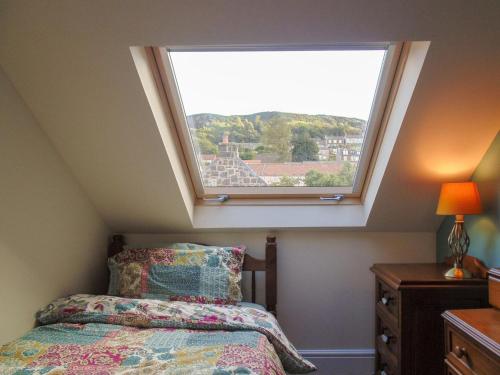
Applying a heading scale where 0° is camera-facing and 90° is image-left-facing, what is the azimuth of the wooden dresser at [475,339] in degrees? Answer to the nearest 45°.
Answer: approximately 45°

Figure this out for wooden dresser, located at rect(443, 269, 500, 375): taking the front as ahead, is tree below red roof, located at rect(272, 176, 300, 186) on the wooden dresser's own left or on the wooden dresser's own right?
on the wooden dresser's own right

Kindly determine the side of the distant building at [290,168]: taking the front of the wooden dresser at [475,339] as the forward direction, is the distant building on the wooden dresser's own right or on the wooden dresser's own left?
on the wooden dresser's own right

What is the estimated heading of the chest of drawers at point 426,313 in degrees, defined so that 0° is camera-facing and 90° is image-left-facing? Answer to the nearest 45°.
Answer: approximately 90°

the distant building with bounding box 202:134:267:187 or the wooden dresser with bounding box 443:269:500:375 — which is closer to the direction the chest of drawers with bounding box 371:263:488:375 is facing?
the distant building

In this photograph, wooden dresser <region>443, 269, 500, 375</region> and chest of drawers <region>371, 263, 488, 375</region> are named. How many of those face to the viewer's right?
0
